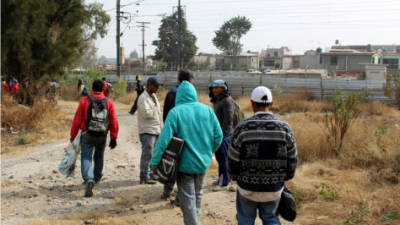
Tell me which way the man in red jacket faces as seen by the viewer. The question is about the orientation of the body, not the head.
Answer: away from the camera

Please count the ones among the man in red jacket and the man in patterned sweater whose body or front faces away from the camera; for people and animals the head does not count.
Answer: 2

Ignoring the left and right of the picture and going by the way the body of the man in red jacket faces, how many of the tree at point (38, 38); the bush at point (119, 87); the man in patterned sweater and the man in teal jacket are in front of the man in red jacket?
2

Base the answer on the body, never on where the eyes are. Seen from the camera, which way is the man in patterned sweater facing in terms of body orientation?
away from the camera

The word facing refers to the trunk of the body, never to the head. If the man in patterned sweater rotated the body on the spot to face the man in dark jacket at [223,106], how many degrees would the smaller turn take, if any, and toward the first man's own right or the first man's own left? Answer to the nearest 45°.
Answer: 0° — they already face them

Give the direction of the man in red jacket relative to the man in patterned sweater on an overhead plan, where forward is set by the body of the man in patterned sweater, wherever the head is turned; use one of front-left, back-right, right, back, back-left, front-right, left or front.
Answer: front-left

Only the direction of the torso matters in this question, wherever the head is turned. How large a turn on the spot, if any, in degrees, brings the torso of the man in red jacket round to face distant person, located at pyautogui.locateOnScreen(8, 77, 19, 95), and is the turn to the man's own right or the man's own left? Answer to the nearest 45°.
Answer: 0° — they already face them

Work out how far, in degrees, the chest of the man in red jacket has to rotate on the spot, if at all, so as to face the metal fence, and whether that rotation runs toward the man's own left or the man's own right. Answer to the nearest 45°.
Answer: approximately 45° to the man's own right

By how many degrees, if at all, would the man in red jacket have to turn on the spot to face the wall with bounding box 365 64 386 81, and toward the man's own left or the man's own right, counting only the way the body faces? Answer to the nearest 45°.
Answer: approximately 45° to the man's own right

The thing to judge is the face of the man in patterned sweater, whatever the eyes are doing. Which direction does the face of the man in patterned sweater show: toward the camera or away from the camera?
away from the camera
